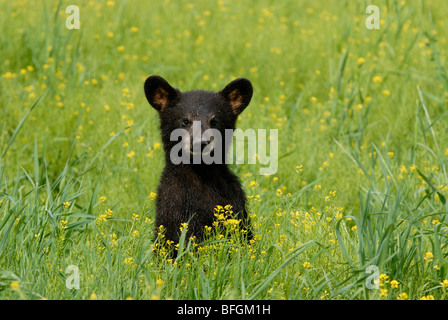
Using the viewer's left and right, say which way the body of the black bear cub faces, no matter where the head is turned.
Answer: facing the viewer
